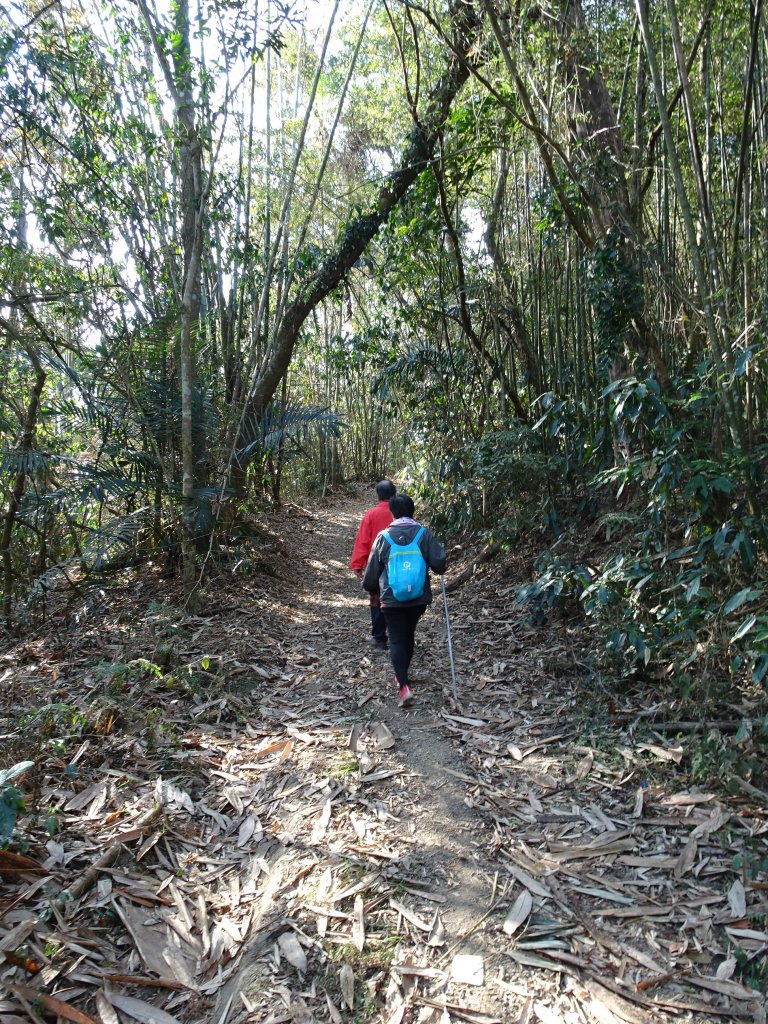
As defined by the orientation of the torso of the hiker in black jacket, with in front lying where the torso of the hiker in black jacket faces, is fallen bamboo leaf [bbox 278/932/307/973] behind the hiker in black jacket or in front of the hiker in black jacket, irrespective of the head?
behind

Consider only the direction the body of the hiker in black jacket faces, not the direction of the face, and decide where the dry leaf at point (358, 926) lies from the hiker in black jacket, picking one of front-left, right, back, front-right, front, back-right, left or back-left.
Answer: back

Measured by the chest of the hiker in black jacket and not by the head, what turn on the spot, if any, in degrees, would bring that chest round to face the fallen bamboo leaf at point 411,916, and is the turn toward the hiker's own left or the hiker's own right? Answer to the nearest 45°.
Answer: approximately 180°

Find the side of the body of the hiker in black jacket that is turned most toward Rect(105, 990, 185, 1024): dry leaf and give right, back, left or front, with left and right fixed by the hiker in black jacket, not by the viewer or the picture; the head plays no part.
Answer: back

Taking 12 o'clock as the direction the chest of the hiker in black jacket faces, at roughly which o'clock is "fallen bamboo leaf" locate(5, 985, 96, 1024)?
The fallen bamboo leaf is roughly at 7 o'clock from the hiker in black jacket.

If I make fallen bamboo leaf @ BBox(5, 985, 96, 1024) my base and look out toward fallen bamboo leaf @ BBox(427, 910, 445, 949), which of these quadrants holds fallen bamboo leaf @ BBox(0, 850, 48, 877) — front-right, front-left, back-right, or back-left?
back-left

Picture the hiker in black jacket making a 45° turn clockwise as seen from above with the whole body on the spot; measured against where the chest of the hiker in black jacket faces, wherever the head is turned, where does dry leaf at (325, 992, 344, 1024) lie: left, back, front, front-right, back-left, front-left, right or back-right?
back-right

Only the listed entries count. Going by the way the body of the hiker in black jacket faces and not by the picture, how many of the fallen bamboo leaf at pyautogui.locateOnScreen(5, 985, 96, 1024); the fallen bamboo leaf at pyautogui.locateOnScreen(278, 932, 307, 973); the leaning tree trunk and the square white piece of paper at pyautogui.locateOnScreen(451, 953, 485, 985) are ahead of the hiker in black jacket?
1

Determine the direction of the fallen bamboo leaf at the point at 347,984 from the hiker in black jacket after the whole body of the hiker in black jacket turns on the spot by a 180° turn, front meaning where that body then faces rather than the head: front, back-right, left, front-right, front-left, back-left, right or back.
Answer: front

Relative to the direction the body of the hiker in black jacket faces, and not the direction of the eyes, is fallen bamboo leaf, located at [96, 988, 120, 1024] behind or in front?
behind

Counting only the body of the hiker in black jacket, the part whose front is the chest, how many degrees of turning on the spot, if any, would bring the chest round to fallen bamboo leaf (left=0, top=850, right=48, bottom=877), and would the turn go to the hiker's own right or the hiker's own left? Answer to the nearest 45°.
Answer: approximately 135° to the hiker's own left

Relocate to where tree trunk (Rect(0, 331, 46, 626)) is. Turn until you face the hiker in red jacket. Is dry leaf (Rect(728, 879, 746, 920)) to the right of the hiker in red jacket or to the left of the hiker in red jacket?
right

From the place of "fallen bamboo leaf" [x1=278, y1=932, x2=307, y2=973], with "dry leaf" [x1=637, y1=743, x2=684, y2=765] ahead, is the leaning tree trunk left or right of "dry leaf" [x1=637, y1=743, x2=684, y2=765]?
left

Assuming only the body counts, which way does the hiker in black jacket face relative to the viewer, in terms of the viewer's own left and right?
facing away from the viewer

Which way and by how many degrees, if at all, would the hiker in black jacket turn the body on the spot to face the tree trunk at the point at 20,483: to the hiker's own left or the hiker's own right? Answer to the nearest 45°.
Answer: approximately 45° to the hiker's own left

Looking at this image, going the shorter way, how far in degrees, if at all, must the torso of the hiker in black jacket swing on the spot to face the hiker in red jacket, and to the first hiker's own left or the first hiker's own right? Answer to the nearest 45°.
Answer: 0° — they already face them
